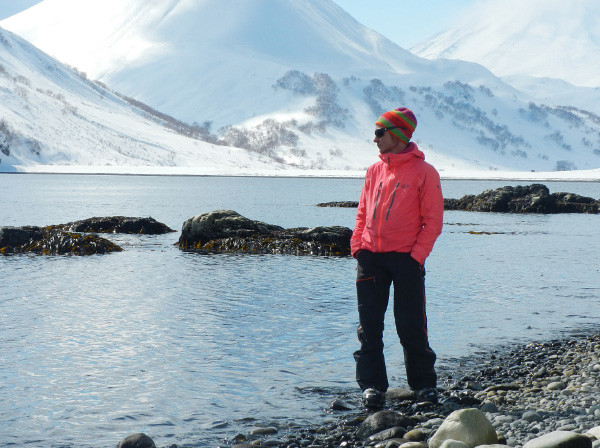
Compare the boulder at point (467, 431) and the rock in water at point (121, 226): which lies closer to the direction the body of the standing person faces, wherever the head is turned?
the boulder

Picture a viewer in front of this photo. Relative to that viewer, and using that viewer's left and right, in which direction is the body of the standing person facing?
facing the viewer and to the left of the viewer

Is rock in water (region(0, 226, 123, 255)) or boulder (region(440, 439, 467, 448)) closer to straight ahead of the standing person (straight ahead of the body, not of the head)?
the boulder

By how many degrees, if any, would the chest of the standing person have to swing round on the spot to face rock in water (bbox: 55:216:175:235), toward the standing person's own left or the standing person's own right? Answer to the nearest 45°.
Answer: approximately 90° to the standing person's own right

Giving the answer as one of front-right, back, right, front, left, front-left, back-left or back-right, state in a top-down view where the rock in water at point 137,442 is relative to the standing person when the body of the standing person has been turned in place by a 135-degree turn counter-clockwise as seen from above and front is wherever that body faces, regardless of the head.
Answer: back-right

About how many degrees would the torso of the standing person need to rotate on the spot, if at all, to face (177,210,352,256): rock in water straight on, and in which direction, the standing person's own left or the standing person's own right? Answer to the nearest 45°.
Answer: approximately 135° to the standing person's own right

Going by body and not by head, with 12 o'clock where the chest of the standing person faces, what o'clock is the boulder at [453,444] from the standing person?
The boulder is roughly at 10 o'clock from the standing person.

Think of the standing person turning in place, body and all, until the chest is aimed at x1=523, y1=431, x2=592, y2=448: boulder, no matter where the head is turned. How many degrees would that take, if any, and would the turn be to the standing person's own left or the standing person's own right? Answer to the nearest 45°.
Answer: approximately 90° to the standing person's own left

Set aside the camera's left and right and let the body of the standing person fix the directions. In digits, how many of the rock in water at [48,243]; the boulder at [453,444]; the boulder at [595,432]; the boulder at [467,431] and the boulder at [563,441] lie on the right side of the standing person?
1

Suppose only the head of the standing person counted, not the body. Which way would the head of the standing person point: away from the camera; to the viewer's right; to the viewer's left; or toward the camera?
to the viewer's left
